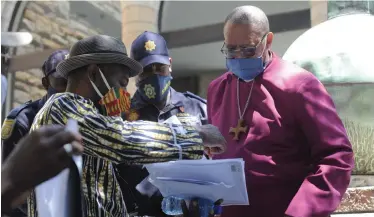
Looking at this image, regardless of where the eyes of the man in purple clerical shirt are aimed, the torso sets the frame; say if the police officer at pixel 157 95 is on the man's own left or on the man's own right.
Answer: on the man's own right

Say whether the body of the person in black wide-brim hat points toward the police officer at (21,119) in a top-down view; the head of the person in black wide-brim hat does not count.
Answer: no

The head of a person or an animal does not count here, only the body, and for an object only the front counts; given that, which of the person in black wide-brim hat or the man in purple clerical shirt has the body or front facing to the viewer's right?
the person in black wide-brim hat

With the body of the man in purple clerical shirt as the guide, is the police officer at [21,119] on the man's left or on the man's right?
on the man's right

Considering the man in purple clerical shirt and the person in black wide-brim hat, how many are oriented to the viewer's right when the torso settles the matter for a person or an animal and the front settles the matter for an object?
1

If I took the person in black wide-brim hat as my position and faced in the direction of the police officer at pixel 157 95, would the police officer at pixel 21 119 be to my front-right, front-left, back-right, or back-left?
front-left

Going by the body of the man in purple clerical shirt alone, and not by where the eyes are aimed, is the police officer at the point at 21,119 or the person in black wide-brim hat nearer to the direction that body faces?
the person in black wide-brim hat

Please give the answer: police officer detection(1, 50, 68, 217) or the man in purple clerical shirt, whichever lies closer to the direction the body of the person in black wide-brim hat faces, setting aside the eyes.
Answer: the man in purple clerical shirt

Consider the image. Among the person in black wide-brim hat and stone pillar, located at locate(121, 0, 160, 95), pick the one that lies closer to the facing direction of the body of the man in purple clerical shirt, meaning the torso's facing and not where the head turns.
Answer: the person in black wide-brim hat

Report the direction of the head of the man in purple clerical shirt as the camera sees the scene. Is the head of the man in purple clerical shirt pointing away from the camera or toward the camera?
toward the camera

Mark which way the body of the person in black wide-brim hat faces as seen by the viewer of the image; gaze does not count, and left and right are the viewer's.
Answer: facing to the right of the viewer

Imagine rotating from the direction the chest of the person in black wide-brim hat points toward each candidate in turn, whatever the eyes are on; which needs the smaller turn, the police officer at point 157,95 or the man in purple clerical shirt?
the man in purple clerical shirt

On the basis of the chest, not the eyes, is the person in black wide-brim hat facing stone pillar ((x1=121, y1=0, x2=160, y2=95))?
no

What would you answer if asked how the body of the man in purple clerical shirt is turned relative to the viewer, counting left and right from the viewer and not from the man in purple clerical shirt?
facing the viewer and to the left of the viewer

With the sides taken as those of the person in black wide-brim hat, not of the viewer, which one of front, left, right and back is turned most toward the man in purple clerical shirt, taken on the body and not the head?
front
